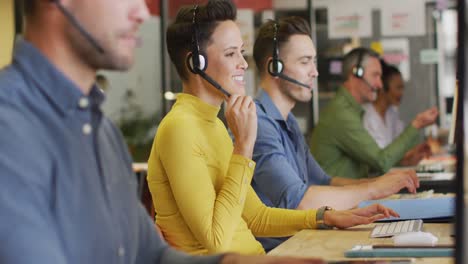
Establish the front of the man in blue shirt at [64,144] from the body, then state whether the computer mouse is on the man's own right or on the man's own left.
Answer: on the man's own left

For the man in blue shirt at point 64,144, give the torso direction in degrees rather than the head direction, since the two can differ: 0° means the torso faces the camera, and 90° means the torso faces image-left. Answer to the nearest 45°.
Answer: approximately 315°

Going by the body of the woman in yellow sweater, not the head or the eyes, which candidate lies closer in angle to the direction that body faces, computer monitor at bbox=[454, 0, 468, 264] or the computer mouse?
the computer mouse

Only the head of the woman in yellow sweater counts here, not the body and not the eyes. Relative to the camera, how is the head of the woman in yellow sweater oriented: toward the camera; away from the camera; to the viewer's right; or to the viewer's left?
to the viewer's right

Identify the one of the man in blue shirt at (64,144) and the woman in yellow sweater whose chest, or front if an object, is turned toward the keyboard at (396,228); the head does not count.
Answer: the woman in yellow sweater

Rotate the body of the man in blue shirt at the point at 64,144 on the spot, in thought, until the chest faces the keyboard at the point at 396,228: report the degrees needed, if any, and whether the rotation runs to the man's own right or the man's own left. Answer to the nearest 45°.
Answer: approximately 90° to the man's own left

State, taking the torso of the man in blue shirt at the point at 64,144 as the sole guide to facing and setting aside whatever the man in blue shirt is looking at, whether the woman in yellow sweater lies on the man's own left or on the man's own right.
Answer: on the man's own left

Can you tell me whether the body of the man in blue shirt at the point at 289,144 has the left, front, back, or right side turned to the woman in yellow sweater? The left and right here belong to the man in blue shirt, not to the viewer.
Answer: right

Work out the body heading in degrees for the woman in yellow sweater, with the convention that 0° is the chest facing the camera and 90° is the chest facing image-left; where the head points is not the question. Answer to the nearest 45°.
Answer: approximately 270°

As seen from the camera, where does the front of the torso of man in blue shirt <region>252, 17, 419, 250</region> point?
to the viewer's right

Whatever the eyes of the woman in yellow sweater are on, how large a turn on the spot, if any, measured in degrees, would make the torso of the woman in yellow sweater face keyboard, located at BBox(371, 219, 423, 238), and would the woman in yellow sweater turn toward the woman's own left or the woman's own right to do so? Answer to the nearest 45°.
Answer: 0° — they already face it

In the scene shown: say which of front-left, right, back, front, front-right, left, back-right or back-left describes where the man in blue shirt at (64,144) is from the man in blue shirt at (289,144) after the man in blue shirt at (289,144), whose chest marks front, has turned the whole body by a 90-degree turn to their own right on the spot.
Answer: front

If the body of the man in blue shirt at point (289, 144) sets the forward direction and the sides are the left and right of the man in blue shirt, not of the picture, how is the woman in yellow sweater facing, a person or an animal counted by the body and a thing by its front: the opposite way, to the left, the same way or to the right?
the same way

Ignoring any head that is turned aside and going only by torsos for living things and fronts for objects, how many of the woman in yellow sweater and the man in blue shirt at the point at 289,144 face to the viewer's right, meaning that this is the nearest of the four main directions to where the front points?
2
